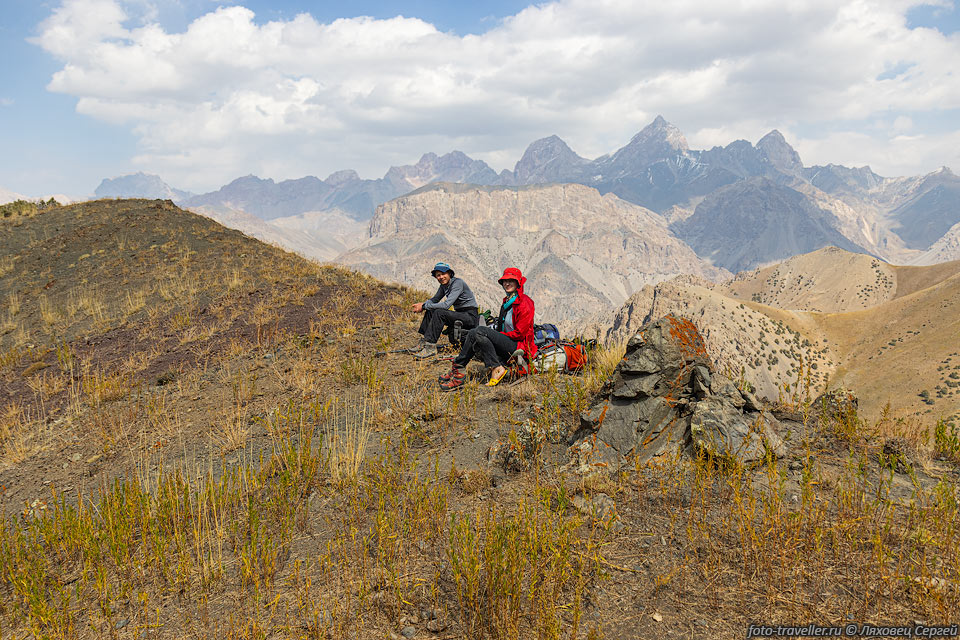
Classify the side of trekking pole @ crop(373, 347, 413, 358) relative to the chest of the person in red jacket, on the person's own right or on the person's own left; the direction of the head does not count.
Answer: on the person's own right

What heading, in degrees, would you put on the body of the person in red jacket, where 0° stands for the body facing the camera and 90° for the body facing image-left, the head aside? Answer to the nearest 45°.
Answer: approximately 45°

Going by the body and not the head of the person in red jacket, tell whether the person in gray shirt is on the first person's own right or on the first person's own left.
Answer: on the first person's own right
